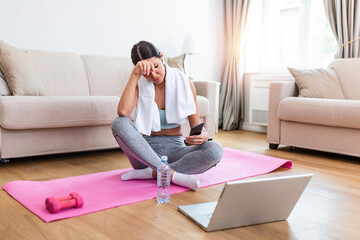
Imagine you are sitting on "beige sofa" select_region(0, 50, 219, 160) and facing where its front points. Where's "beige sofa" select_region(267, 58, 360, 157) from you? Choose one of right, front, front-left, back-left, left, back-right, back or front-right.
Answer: left

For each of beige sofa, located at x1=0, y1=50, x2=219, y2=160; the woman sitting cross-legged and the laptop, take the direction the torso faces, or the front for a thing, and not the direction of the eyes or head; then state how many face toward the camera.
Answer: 2

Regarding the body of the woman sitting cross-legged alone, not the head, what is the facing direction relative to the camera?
toward the camera

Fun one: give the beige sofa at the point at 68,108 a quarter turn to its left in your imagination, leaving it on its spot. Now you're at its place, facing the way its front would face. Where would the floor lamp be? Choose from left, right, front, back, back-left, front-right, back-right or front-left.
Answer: front-left

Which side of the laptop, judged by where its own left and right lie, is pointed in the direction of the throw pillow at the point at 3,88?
front

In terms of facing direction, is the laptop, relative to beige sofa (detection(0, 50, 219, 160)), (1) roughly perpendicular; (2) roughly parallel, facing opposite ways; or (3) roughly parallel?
roughly parallel, facing opposite ways

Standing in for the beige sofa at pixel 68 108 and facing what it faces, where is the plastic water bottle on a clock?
The plastic water bottle is roughly at 11 o'clock from the beige sofa.

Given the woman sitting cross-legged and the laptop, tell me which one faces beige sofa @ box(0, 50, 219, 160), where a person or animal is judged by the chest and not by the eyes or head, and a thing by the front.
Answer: the laptop

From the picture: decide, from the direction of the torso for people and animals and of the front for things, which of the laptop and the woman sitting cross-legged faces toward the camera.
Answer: the woman sitting cross-legged

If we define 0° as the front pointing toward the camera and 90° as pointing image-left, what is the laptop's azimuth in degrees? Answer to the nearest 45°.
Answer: approximately 135°

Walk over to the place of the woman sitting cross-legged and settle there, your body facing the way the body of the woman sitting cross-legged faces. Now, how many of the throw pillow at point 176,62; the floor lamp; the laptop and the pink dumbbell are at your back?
2

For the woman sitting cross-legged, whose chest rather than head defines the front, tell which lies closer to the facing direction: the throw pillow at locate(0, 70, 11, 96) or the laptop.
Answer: the laptop

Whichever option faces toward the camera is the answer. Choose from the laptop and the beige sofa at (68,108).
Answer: the beige sofa

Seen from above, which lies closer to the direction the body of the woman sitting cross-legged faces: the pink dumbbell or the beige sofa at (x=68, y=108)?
the pink dumbbell

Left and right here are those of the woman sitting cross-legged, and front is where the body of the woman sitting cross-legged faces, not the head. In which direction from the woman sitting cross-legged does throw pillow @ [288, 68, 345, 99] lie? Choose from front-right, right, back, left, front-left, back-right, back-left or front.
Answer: back-left

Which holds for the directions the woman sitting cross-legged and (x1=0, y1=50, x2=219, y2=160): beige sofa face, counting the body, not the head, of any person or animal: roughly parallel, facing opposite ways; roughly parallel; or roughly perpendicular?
roughly parallel

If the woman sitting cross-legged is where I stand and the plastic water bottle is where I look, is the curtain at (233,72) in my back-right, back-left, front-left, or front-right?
back-left

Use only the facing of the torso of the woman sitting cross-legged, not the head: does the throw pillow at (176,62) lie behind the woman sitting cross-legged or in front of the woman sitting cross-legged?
behind
